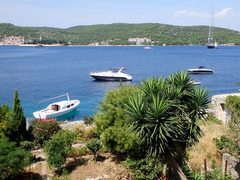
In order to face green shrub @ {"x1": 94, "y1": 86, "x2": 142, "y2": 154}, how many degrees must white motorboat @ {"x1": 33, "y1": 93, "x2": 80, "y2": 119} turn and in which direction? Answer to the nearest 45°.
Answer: approximately 135° to its right

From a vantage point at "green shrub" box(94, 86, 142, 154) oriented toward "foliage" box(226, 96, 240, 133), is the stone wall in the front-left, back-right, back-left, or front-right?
front-right

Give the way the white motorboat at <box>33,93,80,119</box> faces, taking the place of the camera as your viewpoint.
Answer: facing away from the viewer and to the right of the viewer

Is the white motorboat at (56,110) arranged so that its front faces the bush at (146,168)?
no

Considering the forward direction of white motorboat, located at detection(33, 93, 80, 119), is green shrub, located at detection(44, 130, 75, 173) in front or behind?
behind

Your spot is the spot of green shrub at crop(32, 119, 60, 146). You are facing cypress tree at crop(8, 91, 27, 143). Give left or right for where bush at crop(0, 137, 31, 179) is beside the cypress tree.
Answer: left

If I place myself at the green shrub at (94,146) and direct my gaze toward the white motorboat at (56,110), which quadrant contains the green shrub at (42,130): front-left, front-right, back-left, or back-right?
front-left

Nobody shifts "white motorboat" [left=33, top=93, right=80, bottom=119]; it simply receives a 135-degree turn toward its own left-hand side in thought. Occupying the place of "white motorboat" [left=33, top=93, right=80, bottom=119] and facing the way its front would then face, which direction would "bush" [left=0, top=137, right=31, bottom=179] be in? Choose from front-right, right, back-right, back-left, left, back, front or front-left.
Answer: left

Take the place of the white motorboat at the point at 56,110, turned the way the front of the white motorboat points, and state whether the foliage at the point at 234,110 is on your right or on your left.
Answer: on your right

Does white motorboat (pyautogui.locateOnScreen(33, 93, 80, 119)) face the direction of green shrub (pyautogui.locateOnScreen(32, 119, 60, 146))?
no
